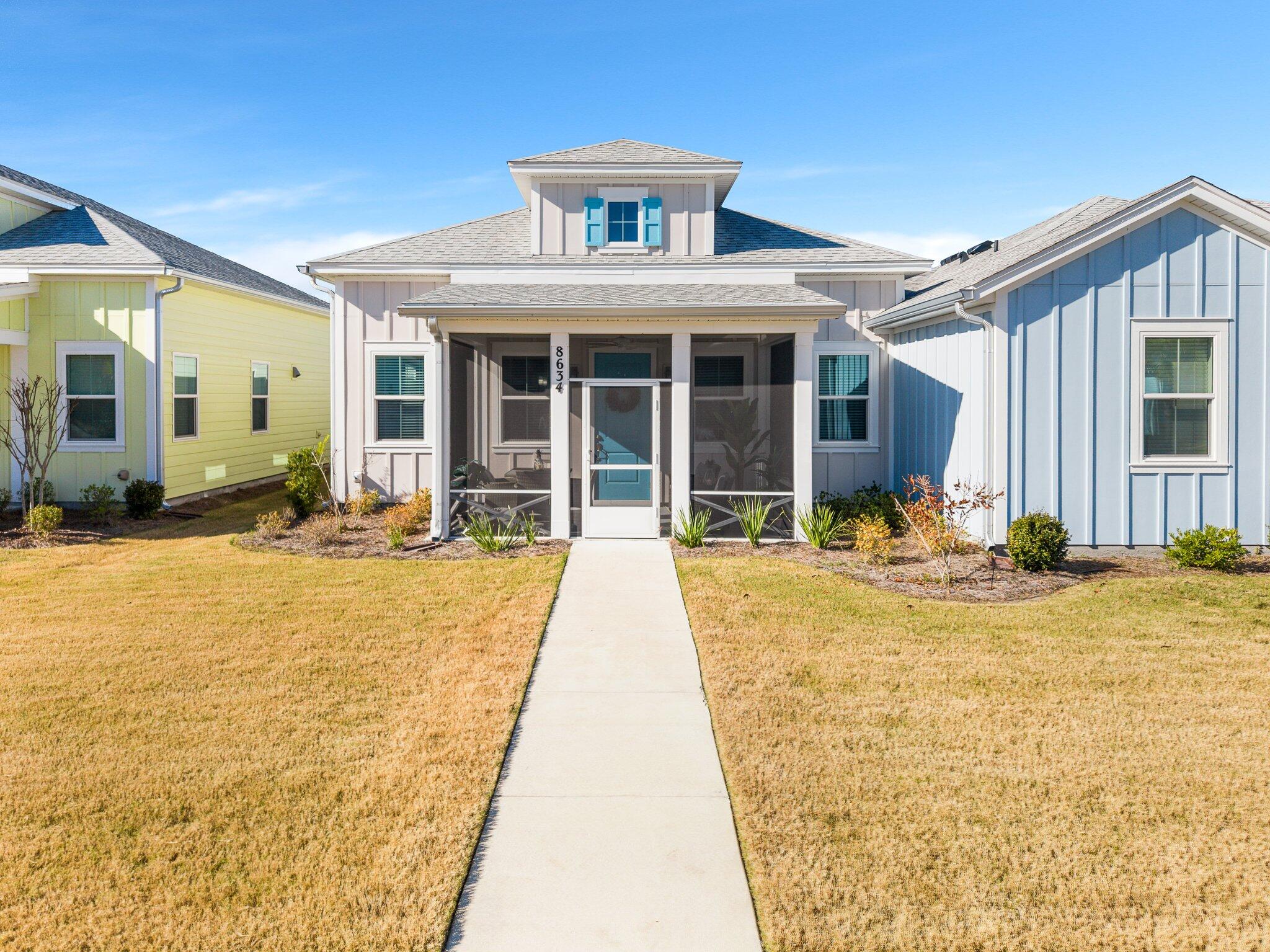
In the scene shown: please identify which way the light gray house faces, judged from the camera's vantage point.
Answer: facing the viewer

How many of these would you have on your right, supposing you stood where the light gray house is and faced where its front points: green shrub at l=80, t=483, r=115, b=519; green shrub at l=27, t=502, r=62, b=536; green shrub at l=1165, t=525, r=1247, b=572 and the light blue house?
2

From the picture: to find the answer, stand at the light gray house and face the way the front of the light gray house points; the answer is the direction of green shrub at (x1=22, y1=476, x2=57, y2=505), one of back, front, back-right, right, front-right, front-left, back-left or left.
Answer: right

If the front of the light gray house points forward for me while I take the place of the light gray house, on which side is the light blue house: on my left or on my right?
on my left

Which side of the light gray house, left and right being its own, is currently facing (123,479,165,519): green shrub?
right

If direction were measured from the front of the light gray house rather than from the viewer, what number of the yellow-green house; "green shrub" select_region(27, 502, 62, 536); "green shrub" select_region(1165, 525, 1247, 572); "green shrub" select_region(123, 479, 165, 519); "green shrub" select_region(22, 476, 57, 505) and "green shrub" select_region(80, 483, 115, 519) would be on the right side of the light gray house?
5

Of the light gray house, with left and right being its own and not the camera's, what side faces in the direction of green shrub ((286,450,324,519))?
right

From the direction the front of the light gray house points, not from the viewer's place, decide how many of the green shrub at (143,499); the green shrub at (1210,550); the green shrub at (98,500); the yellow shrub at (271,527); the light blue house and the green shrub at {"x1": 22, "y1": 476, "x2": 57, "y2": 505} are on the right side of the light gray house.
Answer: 4

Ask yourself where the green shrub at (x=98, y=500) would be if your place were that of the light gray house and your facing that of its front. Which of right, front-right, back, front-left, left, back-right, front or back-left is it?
right

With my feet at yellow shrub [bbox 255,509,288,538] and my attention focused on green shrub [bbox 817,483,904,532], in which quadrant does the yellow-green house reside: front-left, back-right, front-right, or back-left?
back-left

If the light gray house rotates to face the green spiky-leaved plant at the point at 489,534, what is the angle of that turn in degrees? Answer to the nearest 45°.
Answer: approximately 45° to its right

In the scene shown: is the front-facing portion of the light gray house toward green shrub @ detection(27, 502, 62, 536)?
no

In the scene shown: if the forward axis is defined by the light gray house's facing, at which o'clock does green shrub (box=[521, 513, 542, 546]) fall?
The green shrub is roughly at 1 o'clock from the light gray house.

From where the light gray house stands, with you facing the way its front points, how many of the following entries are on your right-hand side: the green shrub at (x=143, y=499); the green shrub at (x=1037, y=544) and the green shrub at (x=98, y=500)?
2

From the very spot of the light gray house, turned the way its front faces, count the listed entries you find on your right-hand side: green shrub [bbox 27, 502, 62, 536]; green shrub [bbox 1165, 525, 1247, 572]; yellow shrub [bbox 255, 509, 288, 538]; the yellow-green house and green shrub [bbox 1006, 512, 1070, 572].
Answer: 3

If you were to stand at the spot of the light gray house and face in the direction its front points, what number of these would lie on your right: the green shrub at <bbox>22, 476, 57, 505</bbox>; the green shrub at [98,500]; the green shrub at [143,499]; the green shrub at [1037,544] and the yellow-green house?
4
